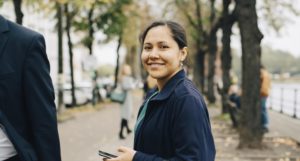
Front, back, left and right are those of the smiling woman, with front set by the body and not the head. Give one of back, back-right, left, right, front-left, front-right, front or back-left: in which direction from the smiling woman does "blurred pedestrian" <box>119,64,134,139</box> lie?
back-right

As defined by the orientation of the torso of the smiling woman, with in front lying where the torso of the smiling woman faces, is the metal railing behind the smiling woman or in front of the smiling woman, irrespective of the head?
behind

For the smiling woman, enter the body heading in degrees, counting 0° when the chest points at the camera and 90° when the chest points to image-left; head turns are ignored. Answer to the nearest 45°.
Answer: approximately 45°

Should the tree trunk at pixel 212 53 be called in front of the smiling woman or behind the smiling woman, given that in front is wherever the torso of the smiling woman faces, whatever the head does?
behind

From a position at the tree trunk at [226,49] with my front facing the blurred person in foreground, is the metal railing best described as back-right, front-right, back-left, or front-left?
back-left

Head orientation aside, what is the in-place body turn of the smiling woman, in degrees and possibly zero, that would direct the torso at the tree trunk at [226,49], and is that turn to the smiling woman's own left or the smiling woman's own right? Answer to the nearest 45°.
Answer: approximately 135° to the smiling woman's own right

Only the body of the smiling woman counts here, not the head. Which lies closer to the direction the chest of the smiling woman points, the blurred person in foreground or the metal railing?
the blurred person in foreground

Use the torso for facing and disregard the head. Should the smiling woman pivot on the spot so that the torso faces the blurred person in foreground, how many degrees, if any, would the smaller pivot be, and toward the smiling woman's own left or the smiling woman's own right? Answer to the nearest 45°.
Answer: approximately 45° to the smiling woman's own right
